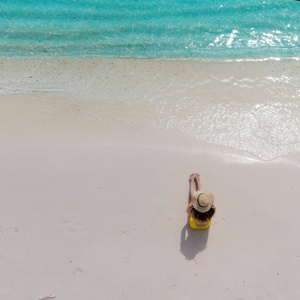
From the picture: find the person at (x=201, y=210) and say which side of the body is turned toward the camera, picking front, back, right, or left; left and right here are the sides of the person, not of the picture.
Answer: back
